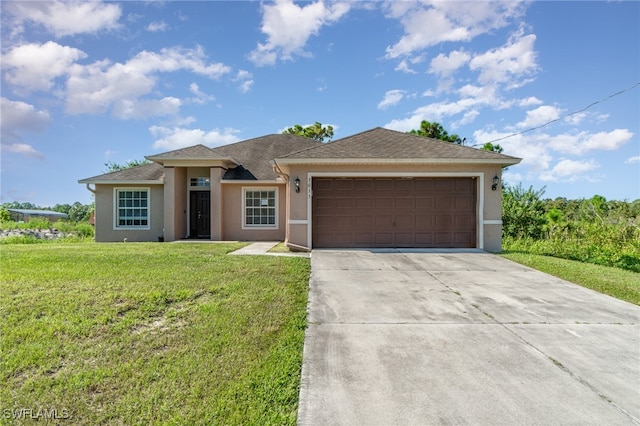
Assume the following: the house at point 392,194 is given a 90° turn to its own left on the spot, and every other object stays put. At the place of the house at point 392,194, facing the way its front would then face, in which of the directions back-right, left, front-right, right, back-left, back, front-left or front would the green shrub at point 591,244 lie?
front

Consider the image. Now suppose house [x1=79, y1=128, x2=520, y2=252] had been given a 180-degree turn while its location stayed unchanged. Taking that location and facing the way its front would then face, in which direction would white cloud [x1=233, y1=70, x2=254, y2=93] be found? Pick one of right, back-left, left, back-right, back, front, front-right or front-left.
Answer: front-left

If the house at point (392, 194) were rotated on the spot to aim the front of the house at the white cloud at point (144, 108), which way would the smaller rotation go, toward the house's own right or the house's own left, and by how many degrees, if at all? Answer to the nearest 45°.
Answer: approximately 135° to the house's own right

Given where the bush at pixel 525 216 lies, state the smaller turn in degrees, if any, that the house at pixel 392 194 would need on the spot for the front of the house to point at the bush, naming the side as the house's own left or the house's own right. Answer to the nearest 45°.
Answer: approximately 135° to the house's own left

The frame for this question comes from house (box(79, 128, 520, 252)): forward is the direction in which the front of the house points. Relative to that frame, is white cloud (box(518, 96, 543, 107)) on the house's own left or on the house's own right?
on the house's own left

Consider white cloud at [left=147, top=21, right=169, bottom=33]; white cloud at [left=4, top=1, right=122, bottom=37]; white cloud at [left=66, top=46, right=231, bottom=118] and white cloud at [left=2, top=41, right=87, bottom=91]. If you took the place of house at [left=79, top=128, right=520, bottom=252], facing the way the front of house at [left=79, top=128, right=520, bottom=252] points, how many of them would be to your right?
4

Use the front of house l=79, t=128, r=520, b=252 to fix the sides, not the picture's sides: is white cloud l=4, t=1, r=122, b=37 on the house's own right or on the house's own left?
on the house's own right

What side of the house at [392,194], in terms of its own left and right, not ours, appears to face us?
front

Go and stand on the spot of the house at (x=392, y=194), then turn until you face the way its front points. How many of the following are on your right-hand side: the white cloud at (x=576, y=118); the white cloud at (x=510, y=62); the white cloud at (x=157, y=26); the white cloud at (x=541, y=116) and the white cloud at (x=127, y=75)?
2
